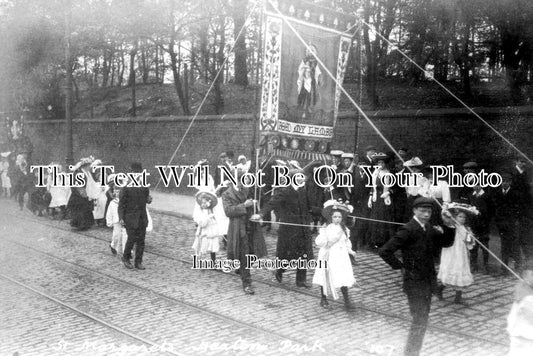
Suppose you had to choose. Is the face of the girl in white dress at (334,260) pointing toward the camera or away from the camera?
toward the camera

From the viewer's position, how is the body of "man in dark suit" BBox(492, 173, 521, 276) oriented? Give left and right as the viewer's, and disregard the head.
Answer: facing the viewer

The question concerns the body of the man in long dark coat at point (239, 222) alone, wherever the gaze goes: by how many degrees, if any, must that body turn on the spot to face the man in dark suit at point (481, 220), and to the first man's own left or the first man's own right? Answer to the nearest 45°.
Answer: approximately 45° to the first man's own left

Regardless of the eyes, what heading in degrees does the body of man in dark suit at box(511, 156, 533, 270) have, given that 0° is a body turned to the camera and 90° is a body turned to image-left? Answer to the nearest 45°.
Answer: approximately 45°

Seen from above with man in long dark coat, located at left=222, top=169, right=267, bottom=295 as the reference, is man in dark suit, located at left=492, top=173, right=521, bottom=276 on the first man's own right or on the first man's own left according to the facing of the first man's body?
on the first man's own left

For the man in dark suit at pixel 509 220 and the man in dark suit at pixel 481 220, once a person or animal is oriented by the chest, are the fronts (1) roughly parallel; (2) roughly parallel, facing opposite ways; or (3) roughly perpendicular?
roughly parallel

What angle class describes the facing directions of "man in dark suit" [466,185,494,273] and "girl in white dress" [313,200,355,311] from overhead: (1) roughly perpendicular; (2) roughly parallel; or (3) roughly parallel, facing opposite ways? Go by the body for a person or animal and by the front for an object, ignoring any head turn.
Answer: roughly parallel

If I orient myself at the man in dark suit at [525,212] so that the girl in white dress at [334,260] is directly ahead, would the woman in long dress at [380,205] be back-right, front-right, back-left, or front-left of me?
front-right

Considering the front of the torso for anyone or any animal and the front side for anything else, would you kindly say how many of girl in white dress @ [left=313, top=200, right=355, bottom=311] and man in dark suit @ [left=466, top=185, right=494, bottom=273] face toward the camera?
2

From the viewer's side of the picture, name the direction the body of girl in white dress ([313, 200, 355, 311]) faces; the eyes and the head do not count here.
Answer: toward the camera

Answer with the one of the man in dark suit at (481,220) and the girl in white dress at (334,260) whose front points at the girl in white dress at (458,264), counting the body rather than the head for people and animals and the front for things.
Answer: the man in dark suit

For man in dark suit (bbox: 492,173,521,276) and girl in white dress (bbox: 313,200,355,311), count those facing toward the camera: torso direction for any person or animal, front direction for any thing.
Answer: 2

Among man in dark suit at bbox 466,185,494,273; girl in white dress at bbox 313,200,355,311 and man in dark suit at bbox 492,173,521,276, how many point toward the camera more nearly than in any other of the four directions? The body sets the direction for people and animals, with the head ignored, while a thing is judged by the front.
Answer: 3

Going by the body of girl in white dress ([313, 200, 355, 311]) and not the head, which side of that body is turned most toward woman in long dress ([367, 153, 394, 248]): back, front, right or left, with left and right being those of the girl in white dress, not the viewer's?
back

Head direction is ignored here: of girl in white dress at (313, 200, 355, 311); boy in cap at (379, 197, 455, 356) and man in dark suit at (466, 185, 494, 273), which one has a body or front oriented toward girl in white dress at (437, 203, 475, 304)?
the man in dark suit
